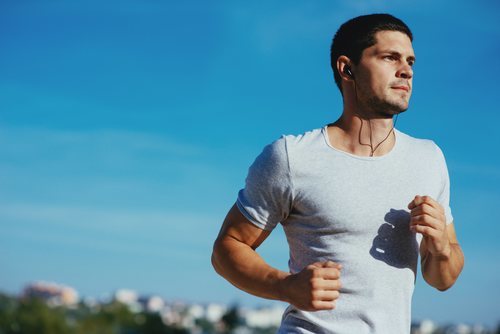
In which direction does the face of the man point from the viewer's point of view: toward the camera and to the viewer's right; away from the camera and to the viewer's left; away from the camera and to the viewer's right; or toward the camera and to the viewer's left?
toward the camera and to the viewer's right

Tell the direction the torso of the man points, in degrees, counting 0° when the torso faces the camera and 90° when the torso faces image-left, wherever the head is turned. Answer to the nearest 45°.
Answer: approximately 315°
